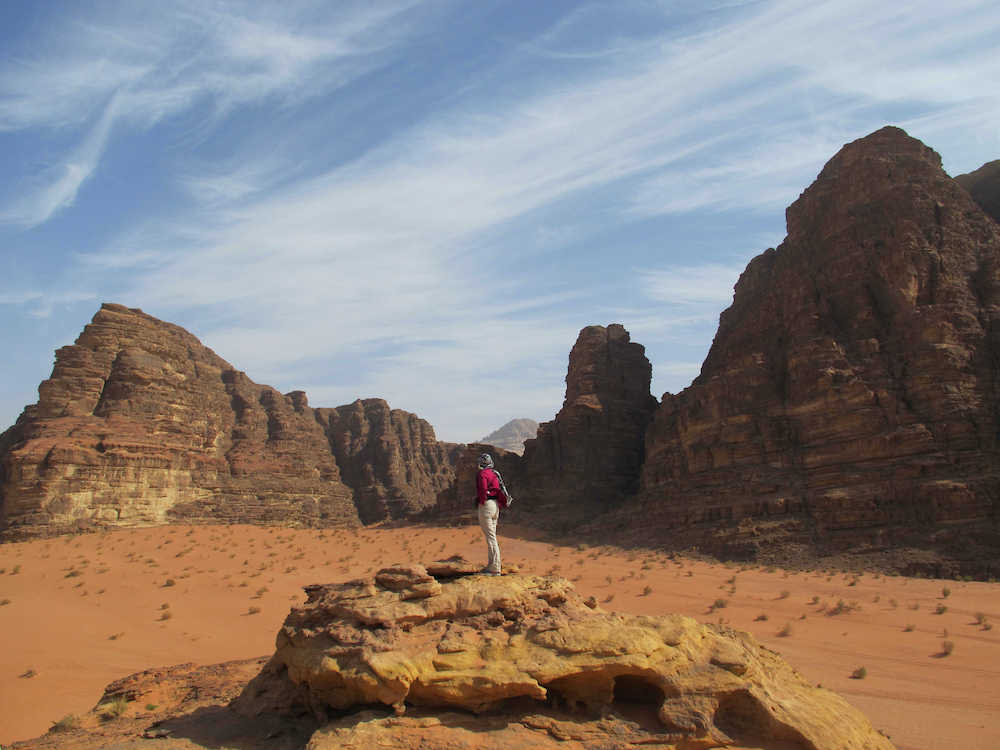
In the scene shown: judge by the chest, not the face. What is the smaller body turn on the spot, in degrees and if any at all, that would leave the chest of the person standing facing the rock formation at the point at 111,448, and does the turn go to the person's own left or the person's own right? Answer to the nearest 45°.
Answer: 0° — they already face it

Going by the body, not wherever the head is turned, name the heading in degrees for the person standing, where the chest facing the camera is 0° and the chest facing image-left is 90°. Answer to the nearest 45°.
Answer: approximately 135°

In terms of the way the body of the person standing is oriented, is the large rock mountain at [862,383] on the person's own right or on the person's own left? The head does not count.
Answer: on the person's own right
